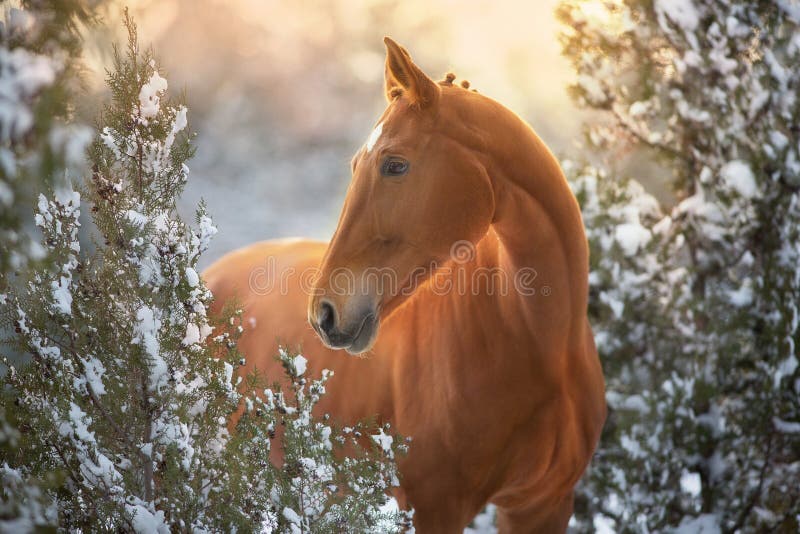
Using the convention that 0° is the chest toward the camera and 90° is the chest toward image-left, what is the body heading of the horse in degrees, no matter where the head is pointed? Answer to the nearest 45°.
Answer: approximately 315°
